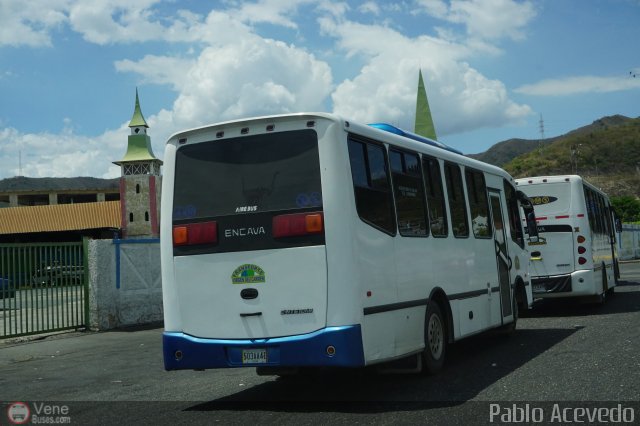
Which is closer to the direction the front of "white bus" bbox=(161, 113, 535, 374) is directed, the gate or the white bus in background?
the white bus in background

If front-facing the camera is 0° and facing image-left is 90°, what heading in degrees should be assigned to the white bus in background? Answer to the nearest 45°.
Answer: approximately 180°

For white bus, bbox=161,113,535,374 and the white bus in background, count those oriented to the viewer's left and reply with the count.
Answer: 0

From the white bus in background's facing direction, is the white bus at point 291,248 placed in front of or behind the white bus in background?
behind

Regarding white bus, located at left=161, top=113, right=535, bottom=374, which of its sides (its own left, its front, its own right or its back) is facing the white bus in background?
front

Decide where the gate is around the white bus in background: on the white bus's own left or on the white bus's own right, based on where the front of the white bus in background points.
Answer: on the white bus's own left

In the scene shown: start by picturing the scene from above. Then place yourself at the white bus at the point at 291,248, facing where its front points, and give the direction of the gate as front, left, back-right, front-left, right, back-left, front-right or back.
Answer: left

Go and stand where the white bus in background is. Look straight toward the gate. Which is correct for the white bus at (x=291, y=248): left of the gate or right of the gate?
left

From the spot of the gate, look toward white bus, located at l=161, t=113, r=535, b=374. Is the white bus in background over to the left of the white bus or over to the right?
left

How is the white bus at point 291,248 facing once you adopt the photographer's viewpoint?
facing away from the viewer and to the right of the viewer
